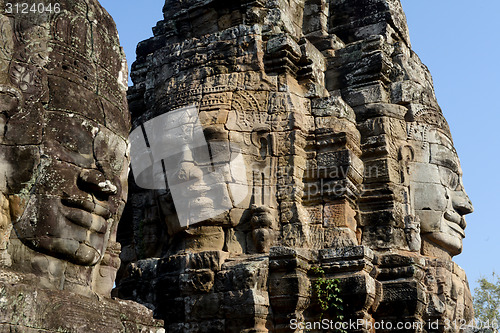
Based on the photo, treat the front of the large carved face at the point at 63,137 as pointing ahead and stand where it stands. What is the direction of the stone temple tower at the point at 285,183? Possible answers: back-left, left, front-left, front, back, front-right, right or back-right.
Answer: left

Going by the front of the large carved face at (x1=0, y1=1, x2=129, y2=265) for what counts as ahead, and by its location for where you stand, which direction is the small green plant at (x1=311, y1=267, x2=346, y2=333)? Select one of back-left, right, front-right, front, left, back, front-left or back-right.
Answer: left

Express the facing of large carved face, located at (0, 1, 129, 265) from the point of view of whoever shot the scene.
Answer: facing the viewer and to the right of the viewer
